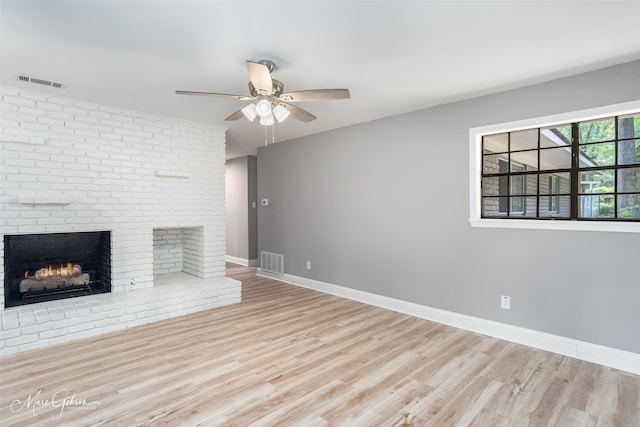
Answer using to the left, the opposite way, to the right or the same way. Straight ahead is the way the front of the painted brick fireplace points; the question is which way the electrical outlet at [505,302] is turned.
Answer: to the right

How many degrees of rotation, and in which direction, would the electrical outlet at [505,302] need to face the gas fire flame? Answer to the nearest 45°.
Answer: approximately 45° to its right

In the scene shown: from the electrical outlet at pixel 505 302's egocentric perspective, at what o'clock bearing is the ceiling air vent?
The ceiling air vent is roughly at 2 o'clock from the electrical outlet.

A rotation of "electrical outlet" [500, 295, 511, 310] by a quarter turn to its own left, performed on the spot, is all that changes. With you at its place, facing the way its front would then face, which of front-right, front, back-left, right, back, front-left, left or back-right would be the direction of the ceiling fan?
back-right

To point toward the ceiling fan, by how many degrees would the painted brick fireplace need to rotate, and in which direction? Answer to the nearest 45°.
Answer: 0° — it already faces it

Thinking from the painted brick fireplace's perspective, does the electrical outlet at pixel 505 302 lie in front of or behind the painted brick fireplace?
in front

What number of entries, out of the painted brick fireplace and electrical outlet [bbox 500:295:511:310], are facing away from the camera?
0

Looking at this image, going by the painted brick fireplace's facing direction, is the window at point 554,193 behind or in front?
in front
